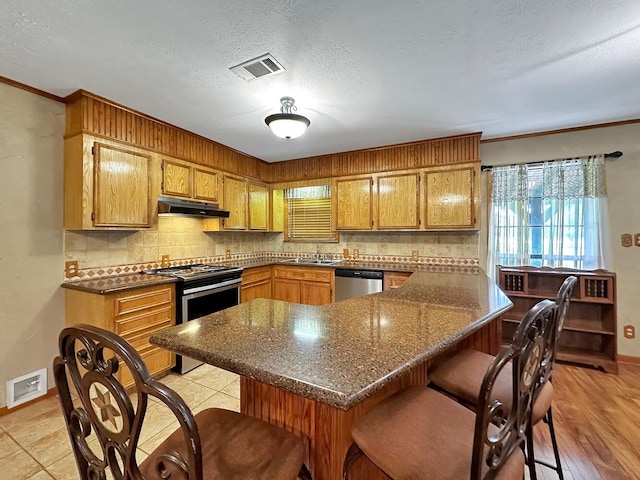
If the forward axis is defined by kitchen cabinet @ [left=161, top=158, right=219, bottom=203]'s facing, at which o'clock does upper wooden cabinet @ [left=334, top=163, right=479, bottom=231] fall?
The upper wooden cabinet is roughly at 11 o'clock from the kitchen cabinet.

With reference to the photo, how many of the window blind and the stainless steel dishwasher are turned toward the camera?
2

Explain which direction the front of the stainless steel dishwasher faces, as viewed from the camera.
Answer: facing the viewer

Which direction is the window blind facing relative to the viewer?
toward the camera

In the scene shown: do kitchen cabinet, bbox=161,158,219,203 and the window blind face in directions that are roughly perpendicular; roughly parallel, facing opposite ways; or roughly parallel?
roughly perpendicular

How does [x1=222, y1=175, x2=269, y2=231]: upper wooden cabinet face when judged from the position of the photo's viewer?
facing the viewer and to the right of the viewer

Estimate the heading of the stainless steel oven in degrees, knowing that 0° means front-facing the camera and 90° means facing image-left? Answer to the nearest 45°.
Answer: approximately 315°

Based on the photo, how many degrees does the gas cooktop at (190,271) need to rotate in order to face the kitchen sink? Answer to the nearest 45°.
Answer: approximately 45° to its left

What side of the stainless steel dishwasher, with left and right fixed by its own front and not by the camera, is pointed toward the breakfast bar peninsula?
front

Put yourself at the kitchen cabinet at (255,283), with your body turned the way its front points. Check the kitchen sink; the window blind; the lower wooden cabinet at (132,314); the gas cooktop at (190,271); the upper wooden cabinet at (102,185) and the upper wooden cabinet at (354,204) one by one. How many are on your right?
3

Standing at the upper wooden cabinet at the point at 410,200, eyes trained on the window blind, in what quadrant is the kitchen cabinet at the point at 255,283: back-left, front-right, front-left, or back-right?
front-left

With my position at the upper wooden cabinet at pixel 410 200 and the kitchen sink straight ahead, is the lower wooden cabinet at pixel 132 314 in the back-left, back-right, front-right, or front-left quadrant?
front-left

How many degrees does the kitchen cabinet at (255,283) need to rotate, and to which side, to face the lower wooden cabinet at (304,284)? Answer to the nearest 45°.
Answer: approximately 45° to its left

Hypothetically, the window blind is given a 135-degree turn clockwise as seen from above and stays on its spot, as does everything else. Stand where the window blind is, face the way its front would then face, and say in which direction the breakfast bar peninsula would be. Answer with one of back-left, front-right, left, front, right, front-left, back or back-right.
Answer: back-left

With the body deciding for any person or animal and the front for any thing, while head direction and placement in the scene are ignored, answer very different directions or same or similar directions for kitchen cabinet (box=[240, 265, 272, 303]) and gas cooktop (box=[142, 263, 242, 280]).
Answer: same or similar directions

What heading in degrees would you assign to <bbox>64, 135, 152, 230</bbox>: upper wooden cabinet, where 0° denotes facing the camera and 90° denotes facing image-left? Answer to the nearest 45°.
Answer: approximately 315°

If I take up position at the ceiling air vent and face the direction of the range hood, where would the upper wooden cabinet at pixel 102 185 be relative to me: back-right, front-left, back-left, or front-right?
front-left

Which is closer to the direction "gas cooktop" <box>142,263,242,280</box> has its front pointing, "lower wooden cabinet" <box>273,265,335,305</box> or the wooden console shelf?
the wooden console shelf

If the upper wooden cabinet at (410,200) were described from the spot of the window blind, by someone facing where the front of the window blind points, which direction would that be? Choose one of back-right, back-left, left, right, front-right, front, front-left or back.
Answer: front-left
